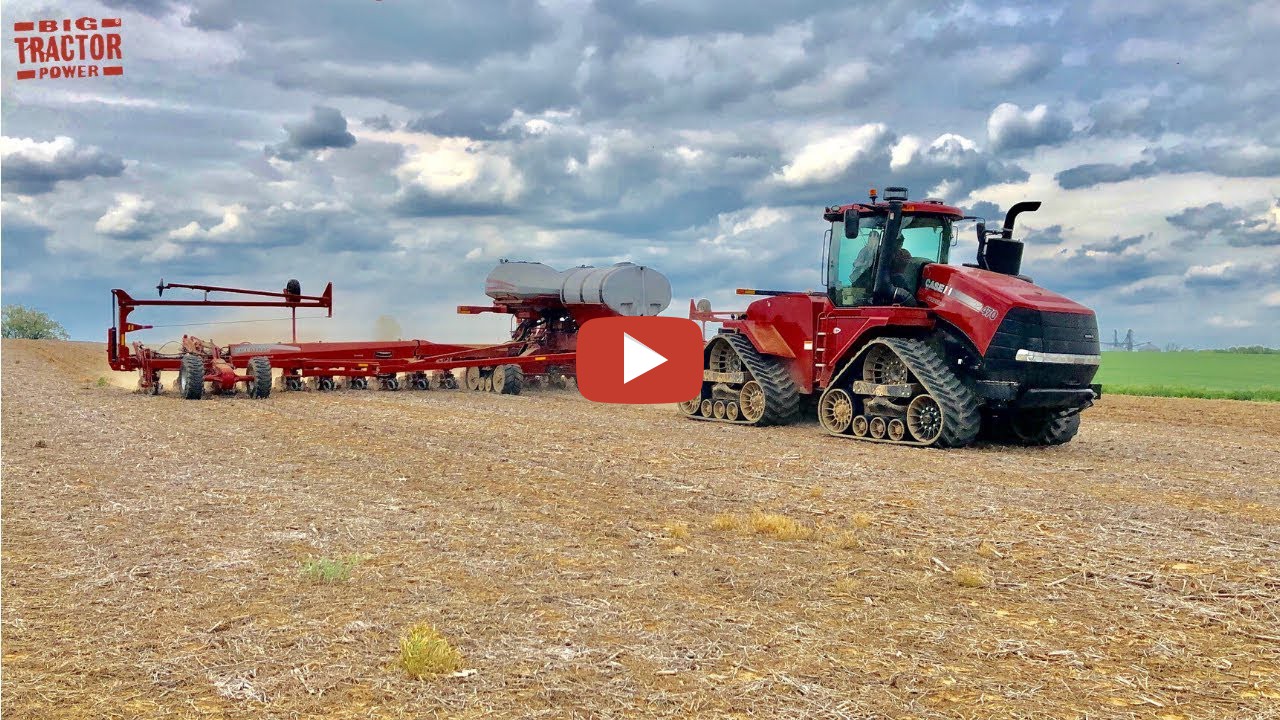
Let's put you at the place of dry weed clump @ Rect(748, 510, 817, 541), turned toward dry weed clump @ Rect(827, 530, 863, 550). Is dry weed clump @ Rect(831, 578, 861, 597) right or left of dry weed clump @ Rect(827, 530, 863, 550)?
right

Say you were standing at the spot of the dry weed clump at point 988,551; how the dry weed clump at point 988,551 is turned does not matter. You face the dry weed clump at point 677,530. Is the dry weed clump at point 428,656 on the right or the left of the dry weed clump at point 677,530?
left

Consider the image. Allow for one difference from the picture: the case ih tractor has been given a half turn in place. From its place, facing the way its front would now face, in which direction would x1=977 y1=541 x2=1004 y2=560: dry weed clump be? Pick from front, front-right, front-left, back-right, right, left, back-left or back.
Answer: back-left

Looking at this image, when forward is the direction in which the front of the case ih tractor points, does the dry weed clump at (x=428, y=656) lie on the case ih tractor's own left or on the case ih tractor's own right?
on the case ih tractor's own right

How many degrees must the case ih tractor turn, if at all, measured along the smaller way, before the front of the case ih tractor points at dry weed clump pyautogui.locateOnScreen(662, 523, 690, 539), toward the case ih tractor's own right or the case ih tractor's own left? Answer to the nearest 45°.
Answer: approximately 45° to the case ih tractor's own right

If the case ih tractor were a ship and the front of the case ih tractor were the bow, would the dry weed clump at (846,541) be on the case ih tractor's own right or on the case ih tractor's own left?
on the case ih tractor's own right

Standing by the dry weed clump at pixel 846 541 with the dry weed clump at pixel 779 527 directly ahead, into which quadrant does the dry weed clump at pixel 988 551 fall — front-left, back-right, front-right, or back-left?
back-right

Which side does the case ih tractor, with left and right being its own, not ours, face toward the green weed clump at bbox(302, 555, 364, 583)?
right

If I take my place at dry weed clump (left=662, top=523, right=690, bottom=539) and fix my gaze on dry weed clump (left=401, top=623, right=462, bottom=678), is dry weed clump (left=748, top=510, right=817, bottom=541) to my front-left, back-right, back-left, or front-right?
back-left

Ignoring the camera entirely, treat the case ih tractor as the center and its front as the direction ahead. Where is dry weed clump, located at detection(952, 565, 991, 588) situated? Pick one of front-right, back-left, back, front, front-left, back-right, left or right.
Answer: front-right
